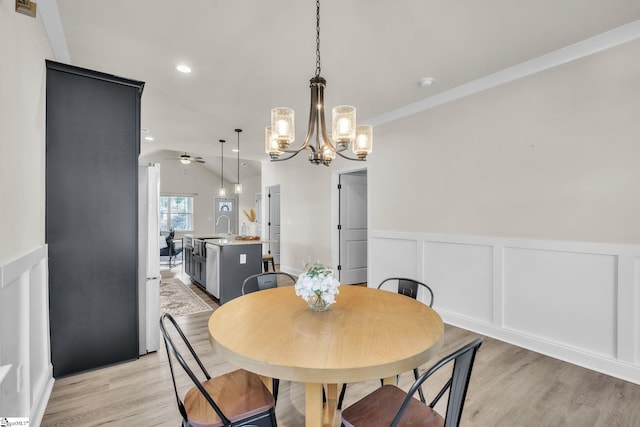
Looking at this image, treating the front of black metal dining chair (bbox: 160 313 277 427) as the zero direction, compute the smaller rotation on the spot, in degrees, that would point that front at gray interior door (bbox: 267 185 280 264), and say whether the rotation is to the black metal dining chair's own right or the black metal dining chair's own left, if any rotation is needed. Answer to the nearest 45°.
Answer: approximately 45° to the black metal dining chair's own left

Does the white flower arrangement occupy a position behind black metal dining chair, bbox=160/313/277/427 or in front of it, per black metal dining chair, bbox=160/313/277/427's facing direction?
in front

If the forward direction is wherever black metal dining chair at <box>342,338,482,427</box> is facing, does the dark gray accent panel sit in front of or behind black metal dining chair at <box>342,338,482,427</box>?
in front

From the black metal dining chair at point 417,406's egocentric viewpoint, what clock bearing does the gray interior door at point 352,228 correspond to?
The gray interior door is roughly at 1 o'clock from the black metal dining chair.

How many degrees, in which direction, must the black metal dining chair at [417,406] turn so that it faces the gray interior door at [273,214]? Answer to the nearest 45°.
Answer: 0° — it already faces it

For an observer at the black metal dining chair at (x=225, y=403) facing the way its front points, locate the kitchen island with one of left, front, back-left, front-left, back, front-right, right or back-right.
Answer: front-left

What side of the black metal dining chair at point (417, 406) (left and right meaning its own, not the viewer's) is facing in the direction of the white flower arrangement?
front

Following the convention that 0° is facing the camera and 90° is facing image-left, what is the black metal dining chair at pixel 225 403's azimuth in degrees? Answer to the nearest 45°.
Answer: approximately 225°

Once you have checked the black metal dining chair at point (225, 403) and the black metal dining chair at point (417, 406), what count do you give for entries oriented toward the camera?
0

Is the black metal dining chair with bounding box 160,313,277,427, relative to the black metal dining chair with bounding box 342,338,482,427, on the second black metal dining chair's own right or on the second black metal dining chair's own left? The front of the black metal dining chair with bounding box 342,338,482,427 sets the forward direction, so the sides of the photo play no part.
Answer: on the second black metal dining chair's own left

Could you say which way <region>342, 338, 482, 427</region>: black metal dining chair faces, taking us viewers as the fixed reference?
facing away from the viewer and to the left of the viewer

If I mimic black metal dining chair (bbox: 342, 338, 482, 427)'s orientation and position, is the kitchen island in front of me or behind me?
in front
